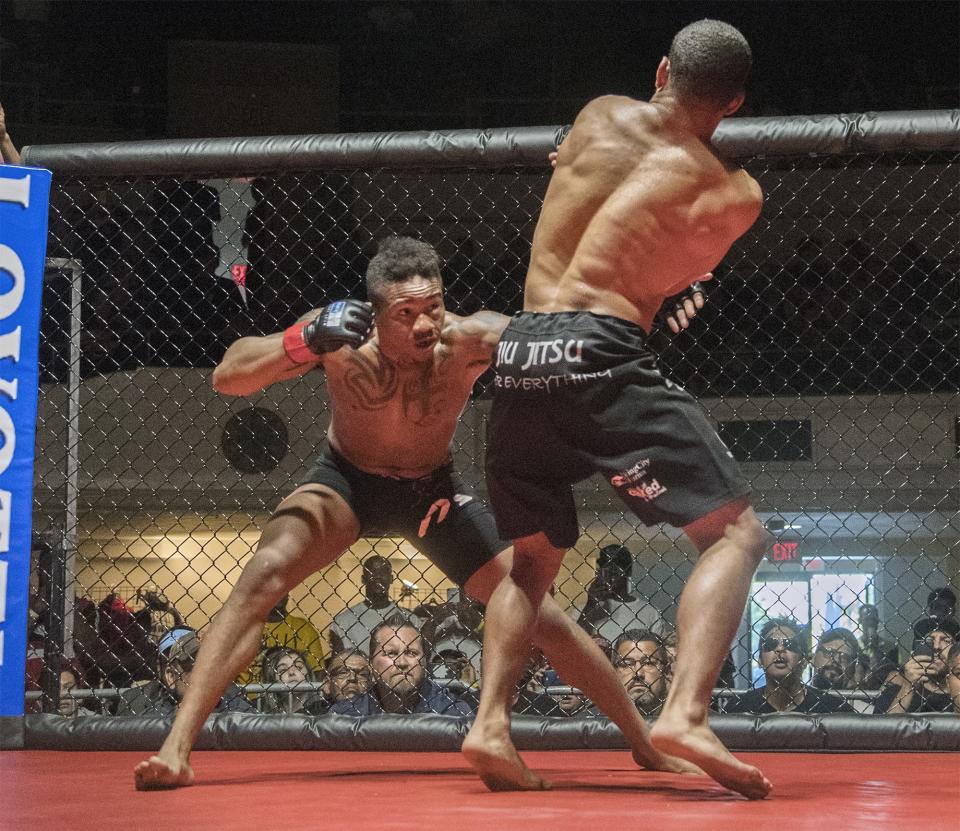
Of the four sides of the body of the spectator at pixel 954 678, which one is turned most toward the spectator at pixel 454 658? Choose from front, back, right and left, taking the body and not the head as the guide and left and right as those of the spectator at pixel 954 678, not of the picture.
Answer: right

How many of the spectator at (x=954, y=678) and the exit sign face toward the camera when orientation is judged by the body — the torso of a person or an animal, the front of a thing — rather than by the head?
2

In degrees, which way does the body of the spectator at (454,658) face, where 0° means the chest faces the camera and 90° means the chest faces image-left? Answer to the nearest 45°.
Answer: approximately 0°

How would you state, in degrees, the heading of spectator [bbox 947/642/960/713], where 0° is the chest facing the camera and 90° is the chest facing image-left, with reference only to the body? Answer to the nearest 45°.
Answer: approximately 0°

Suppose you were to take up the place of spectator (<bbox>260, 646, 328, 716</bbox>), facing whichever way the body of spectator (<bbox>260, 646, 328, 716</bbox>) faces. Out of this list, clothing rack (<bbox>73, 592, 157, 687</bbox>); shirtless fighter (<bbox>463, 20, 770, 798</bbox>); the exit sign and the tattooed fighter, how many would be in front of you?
2

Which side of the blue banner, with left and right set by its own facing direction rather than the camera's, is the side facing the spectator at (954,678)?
left

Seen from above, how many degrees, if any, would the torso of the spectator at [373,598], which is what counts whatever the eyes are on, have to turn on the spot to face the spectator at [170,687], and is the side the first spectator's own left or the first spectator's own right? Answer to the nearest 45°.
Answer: approximately 45° to the first spectator's own right

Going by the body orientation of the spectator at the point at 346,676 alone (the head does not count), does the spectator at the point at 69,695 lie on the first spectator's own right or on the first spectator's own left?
on the first spectator's own right
